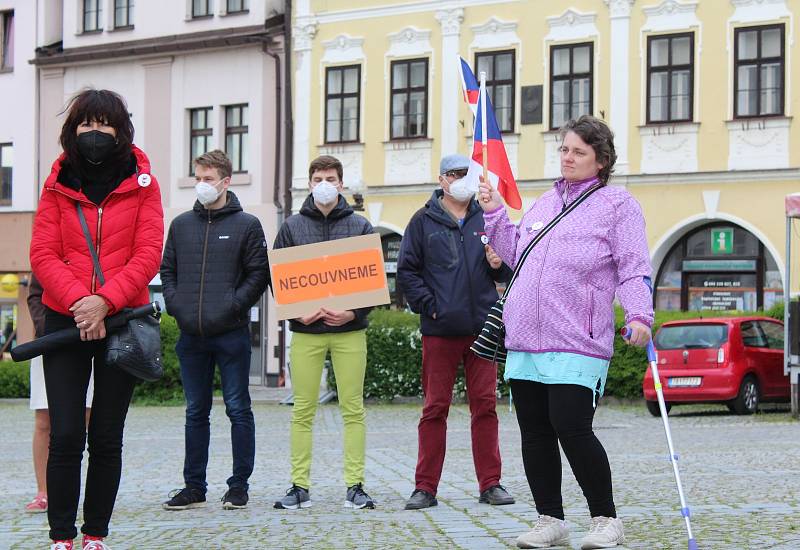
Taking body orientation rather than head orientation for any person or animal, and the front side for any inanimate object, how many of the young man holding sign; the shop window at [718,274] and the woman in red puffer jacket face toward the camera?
3

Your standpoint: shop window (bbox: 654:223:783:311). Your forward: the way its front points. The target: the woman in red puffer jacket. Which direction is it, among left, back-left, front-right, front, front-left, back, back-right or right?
front

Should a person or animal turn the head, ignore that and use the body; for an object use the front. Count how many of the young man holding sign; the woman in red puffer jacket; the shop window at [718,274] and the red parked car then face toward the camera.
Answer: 3

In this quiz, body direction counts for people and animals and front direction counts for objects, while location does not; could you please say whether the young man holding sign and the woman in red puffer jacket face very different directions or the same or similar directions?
same or similar directions

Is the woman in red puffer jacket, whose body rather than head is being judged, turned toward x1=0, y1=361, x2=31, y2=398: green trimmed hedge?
no

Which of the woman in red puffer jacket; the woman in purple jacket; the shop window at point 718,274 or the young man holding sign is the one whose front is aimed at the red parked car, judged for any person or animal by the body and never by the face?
the shop window

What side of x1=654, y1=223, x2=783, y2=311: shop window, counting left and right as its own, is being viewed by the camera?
front

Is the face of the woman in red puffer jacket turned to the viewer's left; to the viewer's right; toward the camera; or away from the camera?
toward the camera

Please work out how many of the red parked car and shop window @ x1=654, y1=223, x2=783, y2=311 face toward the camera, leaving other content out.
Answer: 1

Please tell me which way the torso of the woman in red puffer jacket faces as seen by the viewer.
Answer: toward the camera

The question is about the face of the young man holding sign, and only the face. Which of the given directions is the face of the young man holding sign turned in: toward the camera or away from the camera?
toward the camera

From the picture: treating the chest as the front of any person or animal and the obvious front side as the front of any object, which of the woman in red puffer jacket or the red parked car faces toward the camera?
the woman in red puffer jacket

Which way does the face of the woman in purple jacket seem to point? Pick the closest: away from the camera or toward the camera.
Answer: toward the camera

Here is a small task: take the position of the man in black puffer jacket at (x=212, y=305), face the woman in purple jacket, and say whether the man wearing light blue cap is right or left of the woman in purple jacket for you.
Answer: left

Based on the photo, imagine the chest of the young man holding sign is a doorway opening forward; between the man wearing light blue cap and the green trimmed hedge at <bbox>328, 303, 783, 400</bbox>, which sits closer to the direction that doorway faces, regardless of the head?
the man wearing light blue cap

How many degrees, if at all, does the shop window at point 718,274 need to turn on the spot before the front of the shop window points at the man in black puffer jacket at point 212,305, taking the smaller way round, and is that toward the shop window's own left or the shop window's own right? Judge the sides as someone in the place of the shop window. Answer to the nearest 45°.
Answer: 0° — it already faces them
